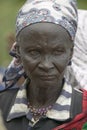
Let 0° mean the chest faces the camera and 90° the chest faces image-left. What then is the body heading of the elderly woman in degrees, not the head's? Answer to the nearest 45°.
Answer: approximately 0°
